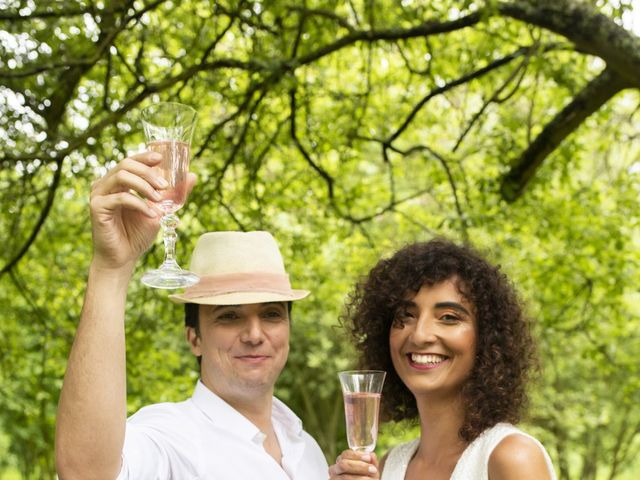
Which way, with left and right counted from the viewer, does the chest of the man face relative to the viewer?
facing the viewer and to the right of the viewer

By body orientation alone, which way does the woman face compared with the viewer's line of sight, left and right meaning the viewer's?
facing the viewer and to the left of the viewer

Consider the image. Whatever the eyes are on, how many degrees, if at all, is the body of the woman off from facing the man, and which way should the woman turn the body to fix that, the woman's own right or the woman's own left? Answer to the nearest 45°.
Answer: approximately 45° to the woman's own right

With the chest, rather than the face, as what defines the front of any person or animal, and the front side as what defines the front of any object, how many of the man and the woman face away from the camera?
0
